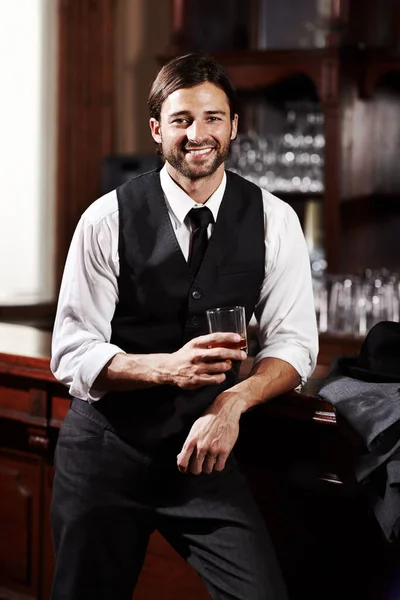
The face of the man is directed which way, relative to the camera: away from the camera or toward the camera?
toward the camera

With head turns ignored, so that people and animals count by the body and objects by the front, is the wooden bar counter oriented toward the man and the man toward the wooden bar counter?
no

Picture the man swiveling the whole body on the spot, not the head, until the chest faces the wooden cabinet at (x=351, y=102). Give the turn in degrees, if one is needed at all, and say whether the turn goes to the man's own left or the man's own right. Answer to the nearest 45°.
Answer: approximately 180°

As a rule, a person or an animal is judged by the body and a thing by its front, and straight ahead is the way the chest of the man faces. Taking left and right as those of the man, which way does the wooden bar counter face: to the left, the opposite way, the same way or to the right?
the same way

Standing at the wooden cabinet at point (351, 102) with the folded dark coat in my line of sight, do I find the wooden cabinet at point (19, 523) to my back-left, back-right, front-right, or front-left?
front-right

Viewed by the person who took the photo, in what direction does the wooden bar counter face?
facing the viewer

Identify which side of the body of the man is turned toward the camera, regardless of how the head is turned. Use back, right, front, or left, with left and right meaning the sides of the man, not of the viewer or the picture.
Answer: front

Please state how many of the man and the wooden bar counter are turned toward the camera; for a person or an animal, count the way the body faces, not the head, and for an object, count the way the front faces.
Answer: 2

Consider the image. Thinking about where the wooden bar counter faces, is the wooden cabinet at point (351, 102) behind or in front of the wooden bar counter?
behind
